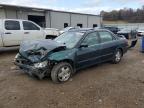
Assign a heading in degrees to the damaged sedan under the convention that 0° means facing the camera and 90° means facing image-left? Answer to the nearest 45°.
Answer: approximately 45°

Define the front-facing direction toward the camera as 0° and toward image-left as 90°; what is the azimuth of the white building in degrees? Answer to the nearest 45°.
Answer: approximately 315°

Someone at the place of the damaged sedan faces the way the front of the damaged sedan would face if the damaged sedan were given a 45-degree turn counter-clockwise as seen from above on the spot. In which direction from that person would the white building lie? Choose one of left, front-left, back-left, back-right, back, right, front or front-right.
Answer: back

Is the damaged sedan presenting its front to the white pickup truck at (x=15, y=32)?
no

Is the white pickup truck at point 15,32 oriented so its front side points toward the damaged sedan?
no
